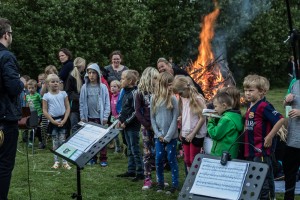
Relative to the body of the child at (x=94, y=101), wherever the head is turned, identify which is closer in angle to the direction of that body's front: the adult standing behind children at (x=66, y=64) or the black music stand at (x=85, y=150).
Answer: the black music stand

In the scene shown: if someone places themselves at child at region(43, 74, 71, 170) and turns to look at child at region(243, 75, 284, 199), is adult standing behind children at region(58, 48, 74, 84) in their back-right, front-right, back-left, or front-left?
back-left

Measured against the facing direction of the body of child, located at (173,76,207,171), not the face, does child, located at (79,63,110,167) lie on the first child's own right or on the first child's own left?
on the first child's own right

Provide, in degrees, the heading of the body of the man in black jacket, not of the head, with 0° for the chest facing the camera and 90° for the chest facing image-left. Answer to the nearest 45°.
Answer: approximately 225°

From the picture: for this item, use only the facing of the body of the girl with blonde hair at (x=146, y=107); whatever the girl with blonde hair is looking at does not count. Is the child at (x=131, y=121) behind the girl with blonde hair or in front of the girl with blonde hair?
behind

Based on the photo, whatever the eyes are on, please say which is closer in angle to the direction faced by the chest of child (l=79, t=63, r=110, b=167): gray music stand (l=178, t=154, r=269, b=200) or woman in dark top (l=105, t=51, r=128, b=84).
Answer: the gray music stand

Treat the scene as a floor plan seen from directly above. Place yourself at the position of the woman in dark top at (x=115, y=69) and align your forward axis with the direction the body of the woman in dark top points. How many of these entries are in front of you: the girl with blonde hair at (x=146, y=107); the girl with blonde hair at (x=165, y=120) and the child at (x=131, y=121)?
3
